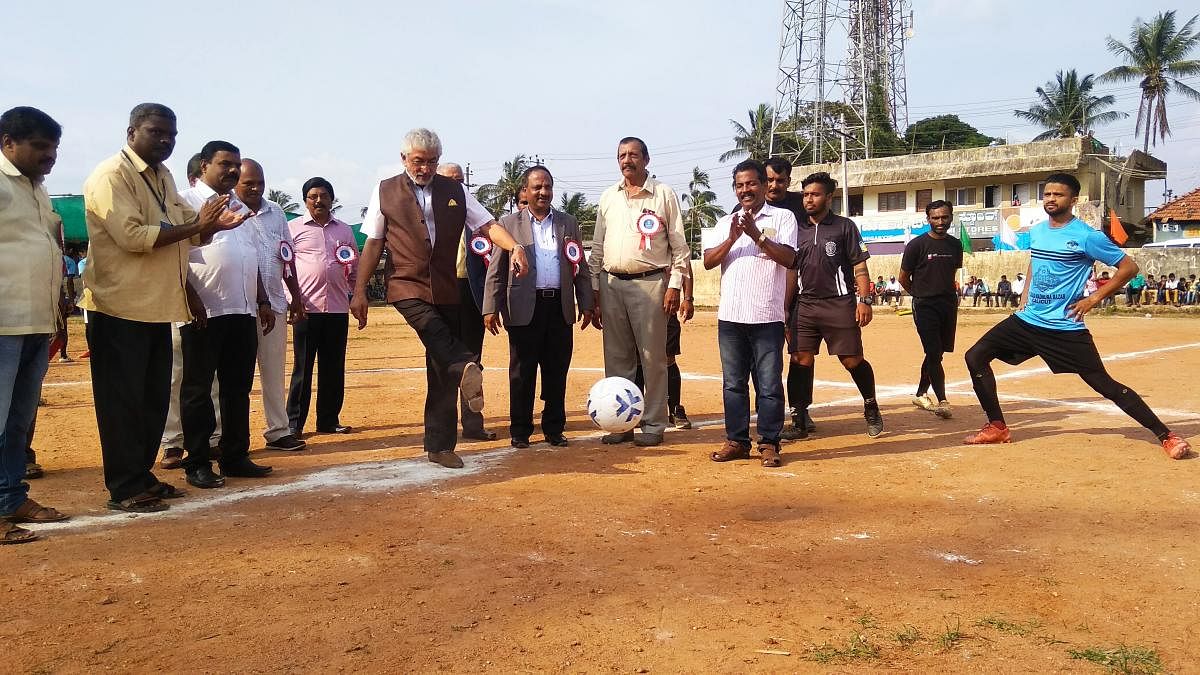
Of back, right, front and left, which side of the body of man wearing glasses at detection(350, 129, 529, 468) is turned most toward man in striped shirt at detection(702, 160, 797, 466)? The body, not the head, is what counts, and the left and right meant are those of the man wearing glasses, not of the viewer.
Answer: left

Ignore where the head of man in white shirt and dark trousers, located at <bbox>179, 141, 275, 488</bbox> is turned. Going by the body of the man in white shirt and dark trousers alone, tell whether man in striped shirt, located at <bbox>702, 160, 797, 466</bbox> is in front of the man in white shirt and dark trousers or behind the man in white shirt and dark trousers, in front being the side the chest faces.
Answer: in front

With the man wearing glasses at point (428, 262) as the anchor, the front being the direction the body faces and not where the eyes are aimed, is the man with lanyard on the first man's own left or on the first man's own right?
on the first man's own right

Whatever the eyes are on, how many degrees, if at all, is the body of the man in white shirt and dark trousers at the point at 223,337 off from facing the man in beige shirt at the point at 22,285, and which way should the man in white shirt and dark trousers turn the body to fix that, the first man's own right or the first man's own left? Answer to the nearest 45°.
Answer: approximately 90° to the first man's own right

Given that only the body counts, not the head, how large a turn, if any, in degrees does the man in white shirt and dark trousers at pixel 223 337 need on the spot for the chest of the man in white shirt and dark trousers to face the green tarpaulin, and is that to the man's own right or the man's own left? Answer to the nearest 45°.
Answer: approximately 135° to the man's own left

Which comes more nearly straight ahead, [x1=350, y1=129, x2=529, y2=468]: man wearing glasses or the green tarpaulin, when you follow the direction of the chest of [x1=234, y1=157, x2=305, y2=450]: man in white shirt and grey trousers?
the man wearing glasses

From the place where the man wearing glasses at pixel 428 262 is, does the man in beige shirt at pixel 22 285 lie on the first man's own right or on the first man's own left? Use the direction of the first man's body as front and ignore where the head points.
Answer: on the first man's own right

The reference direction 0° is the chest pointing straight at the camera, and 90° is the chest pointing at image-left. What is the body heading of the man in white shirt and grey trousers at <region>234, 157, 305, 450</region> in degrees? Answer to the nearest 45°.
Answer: approximately 315°

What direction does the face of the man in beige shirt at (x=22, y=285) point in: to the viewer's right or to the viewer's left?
to the viewer's right
